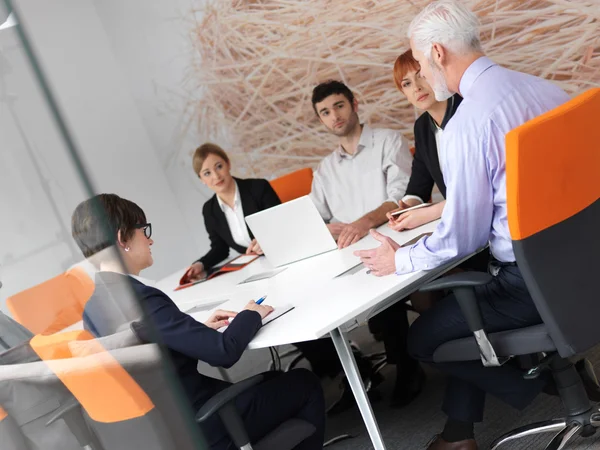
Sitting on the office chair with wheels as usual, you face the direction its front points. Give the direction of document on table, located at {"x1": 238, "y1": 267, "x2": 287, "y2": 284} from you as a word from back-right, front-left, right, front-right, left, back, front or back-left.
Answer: front

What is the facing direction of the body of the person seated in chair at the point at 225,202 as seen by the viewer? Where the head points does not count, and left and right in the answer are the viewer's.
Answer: facing the viewer

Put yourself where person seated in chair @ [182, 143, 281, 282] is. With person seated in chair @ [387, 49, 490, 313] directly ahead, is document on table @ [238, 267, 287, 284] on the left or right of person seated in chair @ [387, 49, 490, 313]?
right

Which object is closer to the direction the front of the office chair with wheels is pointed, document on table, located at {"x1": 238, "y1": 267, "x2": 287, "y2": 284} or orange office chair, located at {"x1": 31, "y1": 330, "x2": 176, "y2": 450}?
the document on table

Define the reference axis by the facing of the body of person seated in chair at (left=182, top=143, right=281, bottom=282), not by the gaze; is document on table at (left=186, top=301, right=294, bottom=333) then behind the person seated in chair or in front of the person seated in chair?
in front

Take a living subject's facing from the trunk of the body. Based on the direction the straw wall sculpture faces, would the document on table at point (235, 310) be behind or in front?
in front

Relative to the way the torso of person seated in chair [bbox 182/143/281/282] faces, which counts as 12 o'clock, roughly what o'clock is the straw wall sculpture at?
The straw wall sculpture is roughly at 7 o'clock from the person seated in chair.

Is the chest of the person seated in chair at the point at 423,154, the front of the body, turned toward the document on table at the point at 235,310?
yes

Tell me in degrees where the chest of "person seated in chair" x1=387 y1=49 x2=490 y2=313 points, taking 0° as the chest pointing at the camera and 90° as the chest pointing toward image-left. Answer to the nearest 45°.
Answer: approximately 45°

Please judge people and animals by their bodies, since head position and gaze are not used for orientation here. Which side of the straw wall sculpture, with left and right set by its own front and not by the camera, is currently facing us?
front

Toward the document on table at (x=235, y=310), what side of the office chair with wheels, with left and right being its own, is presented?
front

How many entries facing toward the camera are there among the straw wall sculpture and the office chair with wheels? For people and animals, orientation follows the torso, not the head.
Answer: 1

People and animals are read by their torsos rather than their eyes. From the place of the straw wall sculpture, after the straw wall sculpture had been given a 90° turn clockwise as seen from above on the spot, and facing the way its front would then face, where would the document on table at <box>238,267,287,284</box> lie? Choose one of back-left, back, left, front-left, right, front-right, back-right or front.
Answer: left

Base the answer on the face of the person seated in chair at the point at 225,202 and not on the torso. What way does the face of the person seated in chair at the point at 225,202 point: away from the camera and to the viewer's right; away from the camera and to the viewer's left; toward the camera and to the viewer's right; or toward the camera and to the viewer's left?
toward the camera and to the viewer's right

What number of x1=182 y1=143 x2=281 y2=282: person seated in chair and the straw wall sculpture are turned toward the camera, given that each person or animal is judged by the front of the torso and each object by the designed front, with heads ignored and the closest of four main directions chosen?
2

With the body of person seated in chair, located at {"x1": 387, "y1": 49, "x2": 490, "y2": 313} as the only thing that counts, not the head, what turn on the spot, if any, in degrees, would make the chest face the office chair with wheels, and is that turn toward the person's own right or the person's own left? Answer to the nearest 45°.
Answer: approximately 45° to the person's own left
